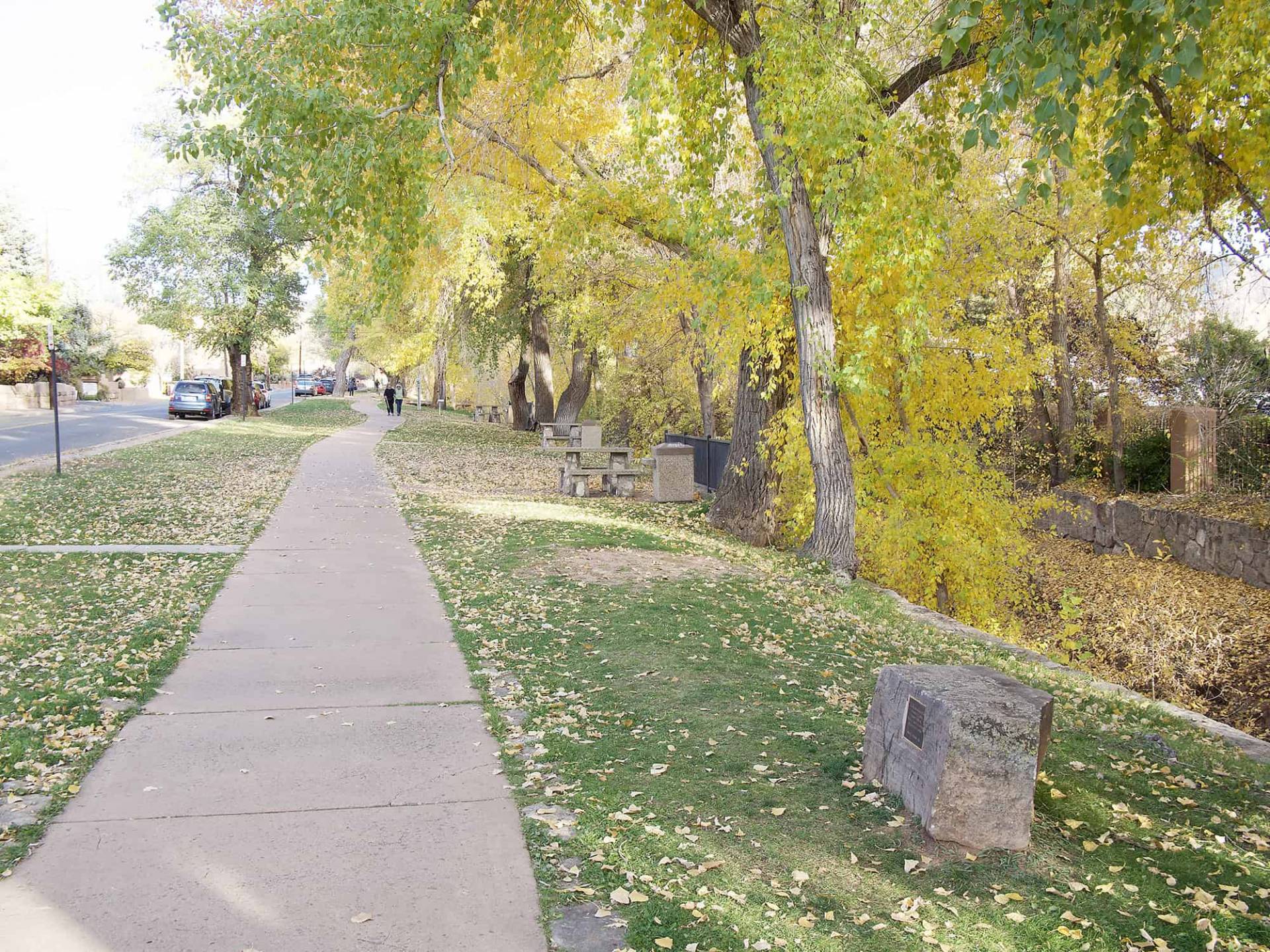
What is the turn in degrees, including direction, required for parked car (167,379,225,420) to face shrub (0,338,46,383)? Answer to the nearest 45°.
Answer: approximately 45° to its left

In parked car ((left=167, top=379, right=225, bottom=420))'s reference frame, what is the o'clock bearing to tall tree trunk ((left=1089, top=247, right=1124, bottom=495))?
The tall tree trunk is roughly at 5 o'clock from the parked car.

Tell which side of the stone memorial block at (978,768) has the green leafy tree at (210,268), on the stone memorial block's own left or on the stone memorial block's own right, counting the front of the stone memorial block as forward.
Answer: on the stone memorial block's own right

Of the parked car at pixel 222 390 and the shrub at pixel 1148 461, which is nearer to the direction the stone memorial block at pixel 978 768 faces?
the parked car

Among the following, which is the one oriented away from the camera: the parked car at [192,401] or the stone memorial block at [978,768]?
the parked car

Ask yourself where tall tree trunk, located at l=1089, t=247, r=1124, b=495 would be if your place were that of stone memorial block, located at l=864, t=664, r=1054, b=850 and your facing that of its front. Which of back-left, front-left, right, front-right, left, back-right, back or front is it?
back-right

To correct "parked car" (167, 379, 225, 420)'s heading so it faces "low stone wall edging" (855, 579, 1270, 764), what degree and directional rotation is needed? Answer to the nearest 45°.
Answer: approximately 180°

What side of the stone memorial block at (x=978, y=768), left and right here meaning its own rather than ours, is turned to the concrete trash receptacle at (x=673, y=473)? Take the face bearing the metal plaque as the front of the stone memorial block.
right

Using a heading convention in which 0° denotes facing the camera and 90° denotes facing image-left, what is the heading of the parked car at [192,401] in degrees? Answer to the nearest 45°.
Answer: approximately 180°

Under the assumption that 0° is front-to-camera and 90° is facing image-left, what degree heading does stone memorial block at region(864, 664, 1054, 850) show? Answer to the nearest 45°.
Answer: approximately 45°

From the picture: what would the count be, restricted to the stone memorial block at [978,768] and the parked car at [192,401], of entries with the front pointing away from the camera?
1

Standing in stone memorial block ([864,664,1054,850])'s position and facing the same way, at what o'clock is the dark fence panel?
The dark fence panel is roughly at 4 o'clock from the stone memorial block.
